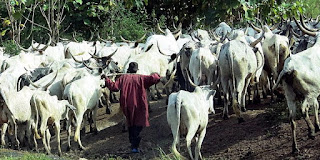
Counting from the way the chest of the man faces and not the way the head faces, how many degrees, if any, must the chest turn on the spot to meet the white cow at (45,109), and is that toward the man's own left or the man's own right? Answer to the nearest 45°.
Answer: approximately 90° to the man's own left

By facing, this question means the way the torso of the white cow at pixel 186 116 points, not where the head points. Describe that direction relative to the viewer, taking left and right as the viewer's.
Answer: facing away from the viewer and to the right of the viewer

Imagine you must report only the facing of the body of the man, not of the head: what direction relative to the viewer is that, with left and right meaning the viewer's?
facing away from the viewer
